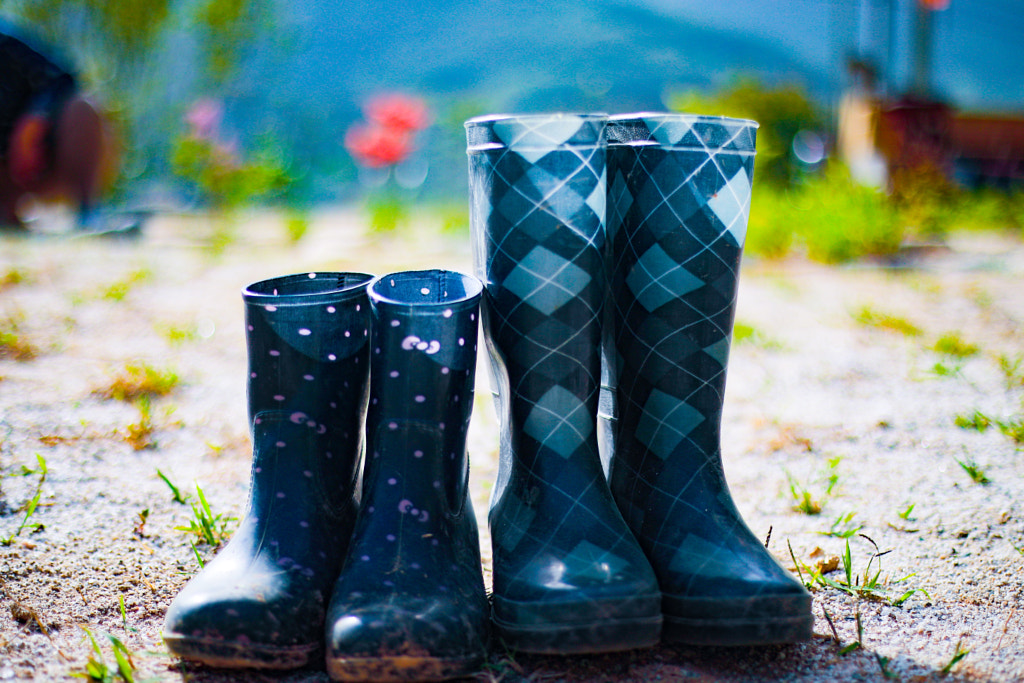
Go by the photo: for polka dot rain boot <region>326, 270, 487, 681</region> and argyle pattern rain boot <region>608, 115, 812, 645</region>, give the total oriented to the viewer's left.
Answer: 0

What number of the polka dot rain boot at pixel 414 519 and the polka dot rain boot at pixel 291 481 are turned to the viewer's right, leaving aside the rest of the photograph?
0

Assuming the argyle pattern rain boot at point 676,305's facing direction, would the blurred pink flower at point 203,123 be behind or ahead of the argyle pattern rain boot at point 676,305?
behind

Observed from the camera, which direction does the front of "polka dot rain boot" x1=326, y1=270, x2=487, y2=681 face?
facing the viewer

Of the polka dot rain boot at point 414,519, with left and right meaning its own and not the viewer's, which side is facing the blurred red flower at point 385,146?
back

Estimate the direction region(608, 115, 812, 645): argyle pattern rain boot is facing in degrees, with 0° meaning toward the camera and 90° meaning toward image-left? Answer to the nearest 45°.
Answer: approximately 315°

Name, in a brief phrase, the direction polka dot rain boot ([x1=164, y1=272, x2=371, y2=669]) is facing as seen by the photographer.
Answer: facing the viewer and to the left of the viewer

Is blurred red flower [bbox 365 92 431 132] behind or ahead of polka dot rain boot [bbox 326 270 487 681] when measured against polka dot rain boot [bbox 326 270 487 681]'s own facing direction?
behind
